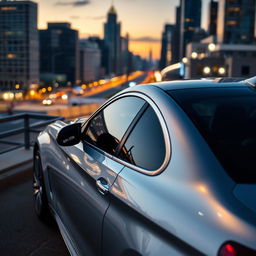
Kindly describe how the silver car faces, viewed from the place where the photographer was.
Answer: facing away from the viewer and to the left of the viewer
